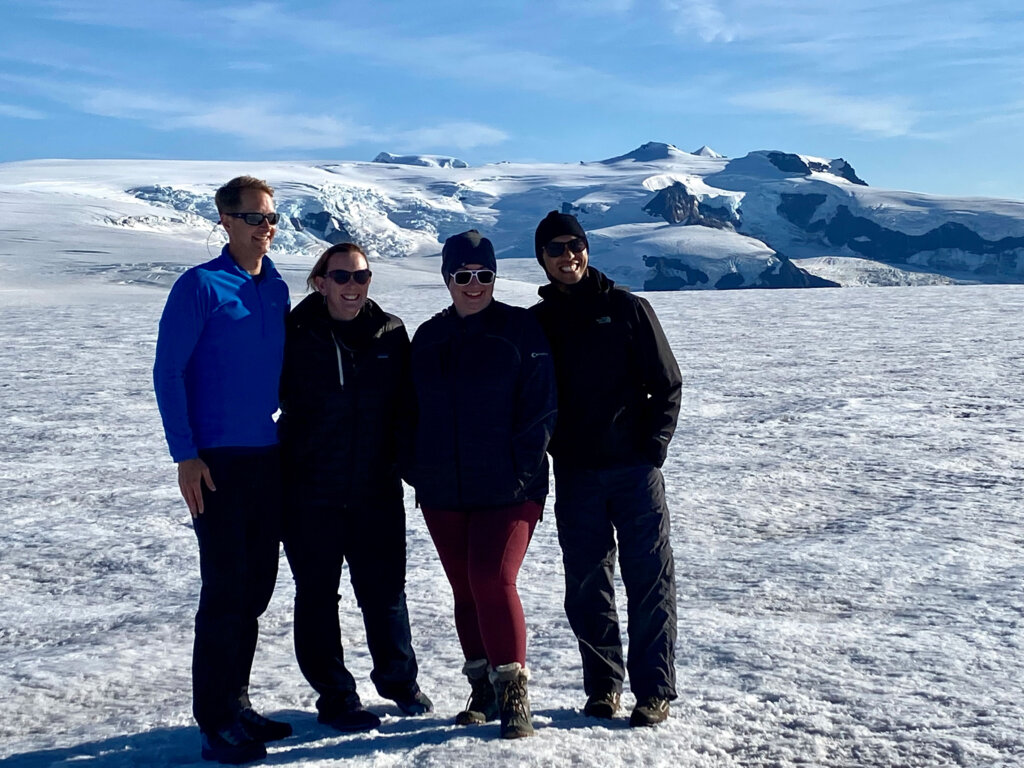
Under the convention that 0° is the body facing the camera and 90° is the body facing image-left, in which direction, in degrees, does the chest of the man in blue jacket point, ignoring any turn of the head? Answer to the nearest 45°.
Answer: approximately 315°

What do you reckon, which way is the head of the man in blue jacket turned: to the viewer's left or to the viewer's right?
to the viewer's right

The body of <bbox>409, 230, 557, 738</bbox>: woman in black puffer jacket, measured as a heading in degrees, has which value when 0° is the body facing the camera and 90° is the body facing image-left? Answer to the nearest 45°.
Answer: approximately 0°
